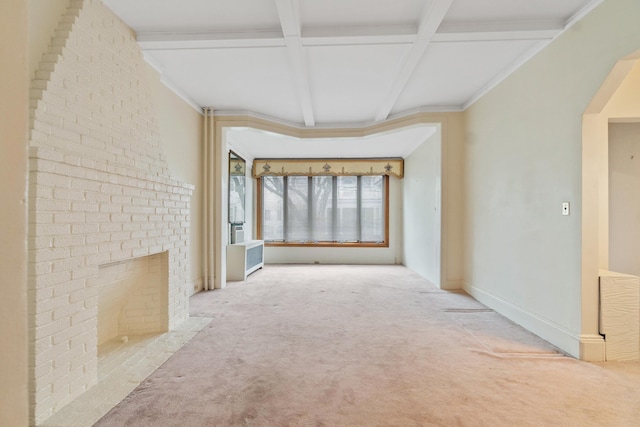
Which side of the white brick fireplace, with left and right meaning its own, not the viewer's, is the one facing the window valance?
left

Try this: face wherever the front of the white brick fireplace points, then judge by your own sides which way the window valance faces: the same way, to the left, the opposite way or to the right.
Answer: to the right

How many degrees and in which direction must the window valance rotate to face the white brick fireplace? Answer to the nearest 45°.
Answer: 0° — it already faces it

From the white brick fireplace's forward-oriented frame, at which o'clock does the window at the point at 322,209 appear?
The window is roughly at 9 o'clock from the white brick fireplace.
